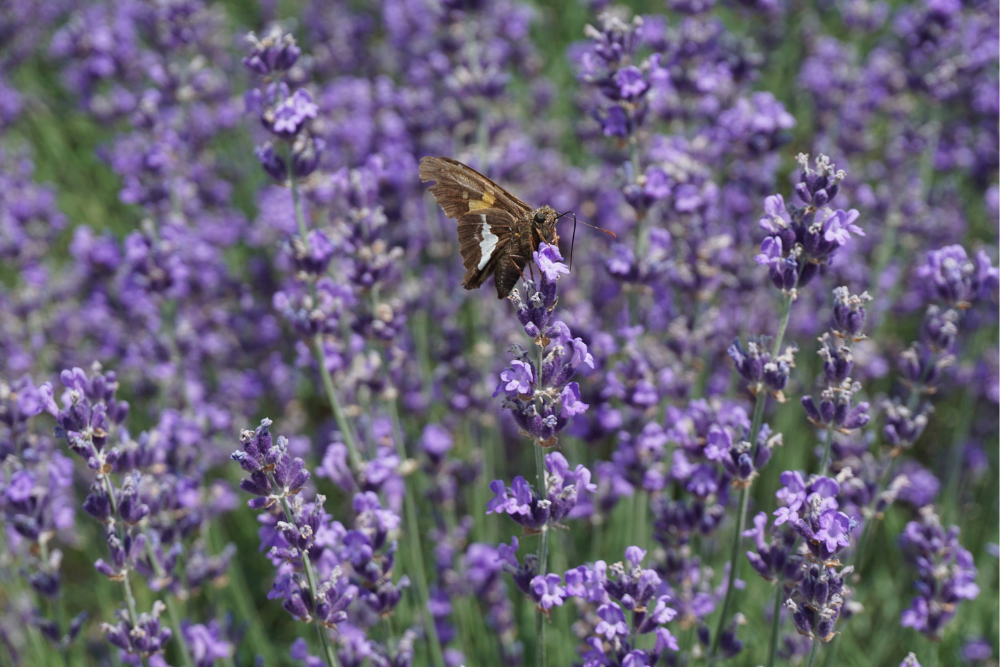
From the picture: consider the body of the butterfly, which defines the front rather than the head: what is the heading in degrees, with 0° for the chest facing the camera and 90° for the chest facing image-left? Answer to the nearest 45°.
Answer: approximately 270°
